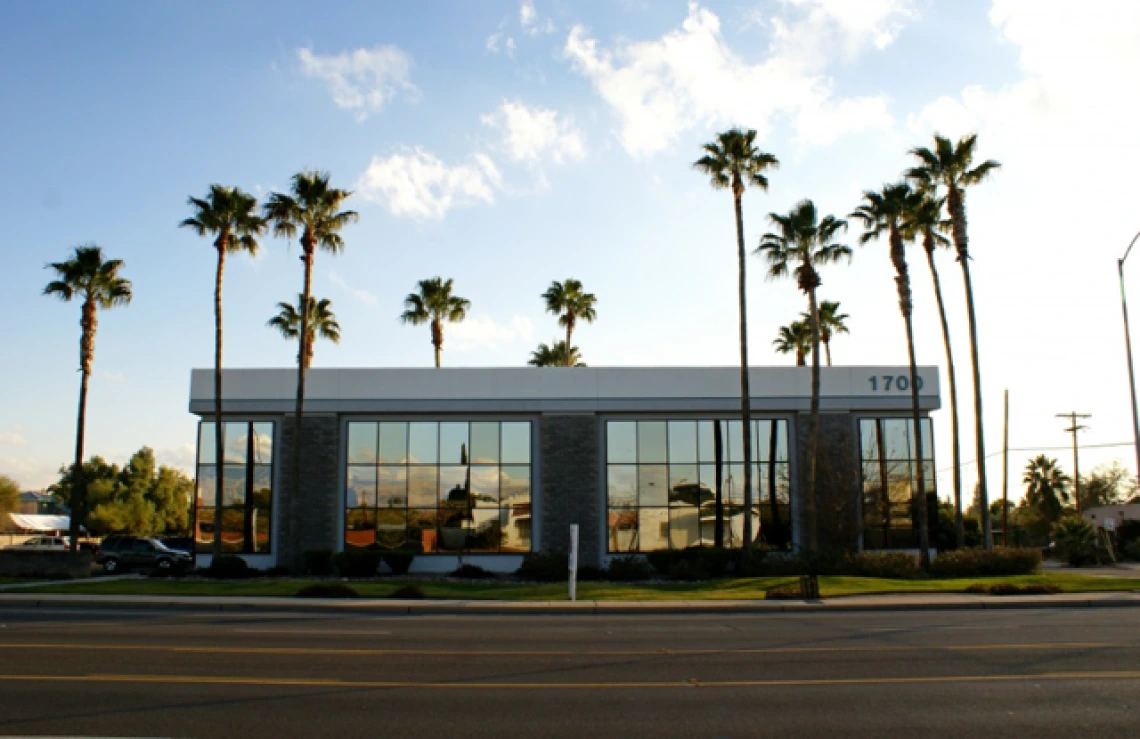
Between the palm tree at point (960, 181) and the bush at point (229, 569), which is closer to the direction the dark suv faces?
the palm tree

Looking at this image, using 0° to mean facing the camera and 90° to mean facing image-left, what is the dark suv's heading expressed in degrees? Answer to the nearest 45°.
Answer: approximately 270°

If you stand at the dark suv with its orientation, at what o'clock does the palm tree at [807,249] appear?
The palm tree is roughly at 1 o'clock from the dark suv.

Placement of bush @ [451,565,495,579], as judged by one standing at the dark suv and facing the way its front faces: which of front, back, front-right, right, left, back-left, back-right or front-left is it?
front-right

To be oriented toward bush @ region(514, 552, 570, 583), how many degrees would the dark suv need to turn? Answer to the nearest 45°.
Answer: approximately 45° to its right

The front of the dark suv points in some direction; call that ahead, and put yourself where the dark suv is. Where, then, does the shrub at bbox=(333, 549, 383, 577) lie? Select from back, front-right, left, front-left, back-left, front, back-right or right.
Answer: front-right

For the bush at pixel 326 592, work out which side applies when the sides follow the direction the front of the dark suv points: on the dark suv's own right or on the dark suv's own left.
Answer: on the dark suv's own right

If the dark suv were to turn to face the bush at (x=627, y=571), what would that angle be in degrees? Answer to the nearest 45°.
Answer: approximately 45° to its right

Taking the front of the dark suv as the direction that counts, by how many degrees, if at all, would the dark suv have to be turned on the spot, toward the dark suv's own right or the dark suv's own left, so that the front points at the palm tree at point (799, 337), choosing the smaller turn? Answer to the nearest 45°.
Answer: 0° — it already faces it
